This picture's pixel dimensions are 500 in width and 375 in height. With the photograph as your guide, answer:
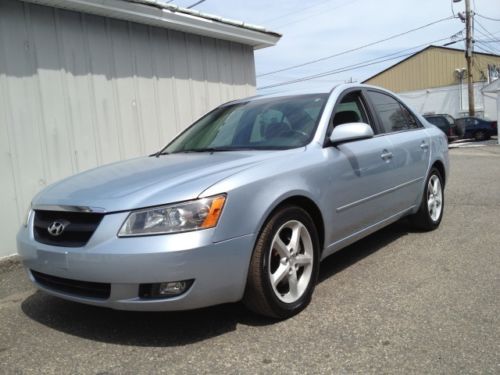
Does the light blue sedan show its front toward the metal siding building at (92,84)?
no

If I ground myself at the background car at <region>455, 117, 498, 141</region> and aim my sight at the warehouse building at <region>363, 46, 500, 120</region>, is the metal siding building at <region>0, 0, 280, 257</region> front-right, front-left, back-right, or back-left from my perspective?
back-left

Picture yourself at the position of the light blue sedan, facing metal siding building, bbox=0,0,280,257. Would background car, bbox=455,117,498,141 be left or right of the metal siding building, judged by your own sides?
right

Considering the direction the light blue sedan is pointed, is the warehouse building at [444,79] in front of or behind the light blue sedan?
behind

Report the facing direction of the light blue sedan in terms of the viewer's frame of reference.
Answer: facing the viewer and to the left of the viewer

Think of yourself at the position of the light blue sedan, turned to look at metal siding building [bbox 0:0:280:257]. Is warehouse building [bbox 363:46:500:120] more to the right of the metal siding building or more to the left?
right

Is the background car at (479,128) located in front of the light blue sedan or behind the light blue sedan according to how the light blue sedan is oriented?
behind
